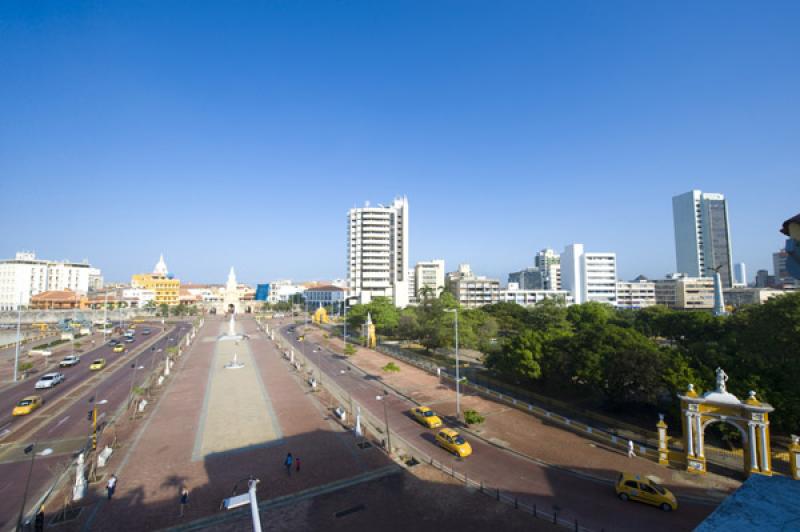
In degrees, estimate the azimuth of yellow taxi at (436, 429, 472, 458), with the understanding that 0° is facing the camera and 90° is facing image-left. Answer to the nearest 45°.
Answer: approximately 315°

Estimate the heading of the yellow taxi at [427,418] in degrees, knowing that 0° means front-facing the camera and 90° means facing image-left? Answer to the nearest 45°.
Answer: approximately 315°

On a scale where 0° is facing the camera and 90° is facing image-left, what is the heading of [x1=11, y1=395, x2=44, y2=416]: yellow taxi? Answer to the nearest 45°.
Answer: approximately 45°

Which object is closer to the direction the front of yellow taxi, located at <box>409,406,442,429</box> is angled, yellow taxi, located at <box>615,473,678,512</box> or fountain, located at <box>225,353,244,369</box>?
the yellow taxi

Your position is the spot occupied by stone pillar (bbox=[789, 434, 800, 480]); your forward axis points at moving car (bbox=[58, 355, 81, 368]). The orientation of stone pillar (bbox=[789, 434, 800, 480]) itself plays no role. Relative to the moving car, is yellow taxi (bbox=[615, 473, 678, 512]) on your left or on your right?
left

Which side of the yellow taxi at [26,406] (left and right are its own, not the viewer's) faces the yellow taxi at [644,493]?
left

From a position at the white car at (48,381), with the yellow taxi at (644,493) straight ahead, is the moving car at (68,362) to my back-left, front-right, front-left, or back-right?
back-left

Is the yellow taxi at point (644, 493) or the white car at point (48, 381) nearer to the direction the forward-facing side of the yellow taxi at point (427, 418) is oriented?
the yellow taxi
